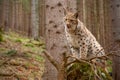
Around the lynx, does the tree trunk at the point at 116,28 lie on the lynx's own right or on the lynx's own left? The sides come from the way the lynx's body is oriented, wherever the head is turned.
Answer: on the lynx's own left
